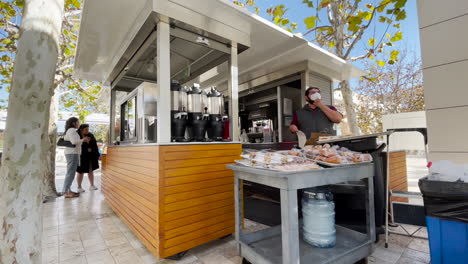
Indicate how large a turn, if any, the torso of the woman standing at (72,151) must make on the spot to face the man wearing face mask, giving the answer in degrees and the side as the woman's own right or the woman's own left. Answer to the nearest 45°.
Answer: approximately 45° to the woman's own right

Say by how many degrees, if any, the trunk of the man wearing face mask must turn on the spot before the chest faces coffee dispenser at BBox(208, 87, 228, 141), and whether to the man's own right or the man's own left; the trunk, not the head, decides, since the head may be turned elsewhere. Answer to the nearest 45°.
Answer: approximately 45° to the man's own right

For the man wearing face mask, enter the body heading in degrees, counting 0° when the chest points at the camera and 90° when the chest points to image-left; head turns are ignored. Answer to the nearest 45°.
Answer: approximately 0°

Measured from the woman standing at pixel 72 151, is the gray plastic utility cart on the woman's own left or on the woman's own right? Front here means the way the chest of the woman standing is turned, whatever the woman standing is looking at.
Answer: on the woman's own right

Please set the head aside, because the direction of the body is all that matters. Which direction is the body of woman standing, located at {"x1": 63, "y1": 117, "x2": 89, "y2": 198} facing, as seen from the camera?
to the viewer's right

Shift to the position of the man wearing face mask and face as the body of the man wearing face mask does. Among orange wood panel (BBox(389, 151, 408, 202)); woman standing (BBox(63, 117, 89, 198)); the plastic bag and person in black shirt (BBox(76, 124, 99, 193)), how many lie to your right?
2

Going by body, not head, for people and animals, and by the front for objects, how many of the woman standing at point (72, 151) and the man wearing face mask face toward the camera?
1

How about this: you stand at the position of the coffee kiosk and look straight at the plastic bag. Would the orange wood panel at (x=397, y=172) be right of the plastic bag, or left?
left

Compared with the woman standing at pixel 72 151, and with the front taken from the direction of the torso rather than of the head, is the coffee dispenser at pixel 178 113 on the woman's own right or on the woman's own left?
on the woman's own right

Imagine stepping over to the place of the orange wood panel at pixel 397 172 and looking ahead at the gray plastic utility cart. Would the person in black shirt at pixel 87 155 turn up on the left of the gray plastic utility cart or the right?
right

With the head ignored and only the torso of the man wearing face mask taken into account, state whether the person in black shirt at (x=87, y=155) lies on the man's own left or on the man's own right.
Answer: on the man's own right
